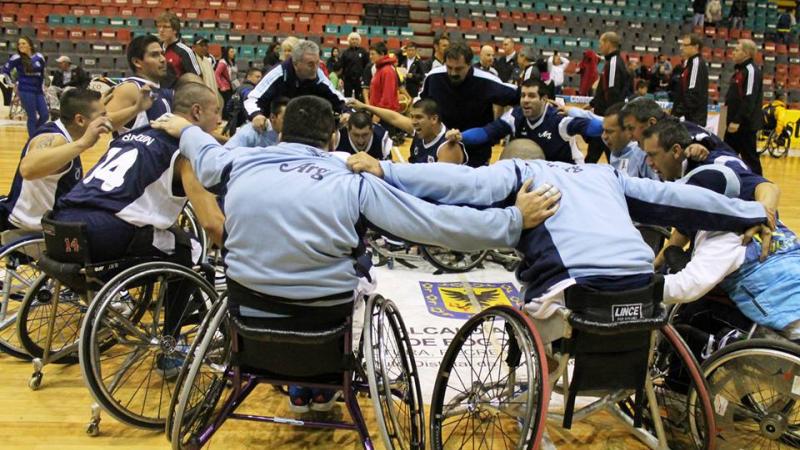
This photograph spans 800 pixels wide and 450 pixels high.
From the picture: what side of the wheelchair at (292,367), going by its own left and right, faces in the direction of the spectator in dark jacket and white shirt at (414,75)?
front

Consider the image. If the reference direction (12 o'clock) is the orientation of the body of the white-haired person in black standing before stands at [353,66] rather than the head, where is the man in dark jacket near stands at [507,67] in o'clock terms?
the man in dark jacket near stands at [507,67] is roughly at 9 o'clock from the white-haired person in black standing before stands at [353,66].

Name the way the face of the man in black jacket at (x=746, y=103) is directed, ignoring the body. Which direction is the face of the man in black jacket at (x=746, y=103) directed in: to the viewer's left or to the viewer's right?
to the viewer's left

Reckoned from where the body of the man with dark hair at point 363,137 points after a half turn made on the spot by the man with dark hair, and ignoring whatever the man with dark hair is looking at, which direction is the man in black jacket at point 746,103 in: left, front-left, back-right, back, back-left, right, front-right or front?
front-right

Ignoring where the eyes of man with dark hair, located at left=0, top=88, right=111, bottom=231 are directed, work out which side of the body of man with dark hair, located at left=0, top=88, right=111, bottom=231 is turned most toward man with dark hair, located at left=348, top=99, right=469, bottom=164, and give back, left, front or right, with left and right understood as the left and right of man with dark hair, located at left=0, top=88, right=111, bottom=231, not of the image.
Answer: front

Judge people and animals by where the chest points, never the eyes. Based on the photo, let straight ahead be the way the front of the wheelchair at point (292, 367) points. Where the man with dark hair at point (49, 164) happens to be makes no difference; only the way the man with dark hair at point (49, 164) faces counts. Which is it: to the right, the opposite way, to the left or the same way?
to the right

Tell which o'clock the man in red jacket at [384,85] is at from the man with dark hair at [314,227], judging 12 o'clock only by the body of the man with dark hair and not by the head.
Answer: The man in red jacket is roughly at 12 o'clock from the man with dark hair.

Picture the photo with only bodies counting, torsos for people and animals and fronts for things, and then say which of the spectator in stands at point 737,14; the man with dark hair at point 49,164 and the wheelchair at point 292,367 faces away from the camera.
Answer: the wheelchair

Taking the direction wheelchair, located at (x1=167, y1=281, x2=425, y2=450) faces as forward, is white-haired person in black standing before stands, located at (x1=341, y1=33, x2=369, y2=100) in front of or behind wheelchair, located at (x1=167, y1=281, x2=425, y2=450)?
in front

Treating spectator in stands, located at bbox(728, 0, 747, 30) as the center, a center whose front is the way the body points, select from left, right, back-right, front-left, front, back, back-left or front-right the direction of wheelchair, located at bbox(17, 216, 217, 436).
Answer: front

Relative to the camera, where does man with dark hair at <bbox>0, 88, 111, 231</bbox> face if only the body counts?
to the viewer's right

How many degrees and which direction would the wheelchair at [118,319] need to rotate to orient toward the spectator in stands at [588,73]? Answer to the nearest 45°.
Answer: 0° — it already faces them

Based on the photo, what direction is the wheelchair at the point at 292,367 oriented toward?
away from the camera

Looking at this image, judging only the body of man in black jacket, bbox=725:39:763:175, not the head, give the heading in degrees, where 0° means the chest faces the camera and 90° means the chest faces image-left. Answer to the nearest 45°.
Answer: approximately 90°
